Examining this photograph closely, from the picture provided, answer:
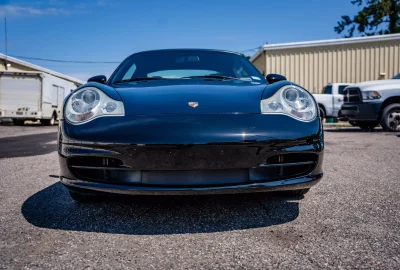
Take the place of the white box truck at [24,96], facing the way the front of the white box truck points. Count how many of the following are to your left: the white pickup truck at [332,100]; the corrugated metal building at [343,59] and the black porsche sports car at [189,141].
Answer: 0

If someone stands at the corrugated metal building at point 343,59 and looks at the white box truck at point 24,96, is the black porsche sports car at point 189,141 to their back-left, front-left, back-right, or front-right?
front-left

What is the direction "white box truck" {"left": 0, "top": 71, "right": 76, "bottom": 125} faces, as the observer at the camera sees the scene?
facing away from the viewer and to the right of the viewer

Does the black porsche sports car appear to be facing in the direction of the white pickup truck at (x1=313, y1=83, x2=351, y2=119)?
no

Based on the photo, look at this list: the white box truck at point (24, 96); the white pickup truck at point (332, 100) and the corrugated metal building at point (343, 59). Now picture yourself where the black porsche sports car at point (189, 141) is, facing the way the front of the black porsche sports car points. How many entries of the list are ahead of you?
0

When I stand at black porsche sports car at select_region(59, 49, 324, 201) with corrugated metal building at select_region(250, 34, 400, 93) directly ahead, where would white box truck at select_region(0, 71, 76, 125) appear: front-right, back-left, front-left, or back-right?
front-left

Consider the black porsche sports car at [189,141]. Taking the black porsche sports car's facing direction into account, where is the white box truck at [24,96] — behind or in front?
behind

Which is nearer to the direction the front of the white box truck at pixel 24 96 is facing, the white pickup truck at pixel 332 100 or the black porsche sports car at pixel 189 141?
the white pickup truck

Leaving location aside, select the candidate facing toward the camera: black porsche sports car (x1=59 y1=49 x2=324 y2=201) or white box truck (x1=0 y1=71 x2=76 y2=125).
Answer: the black porsche sports car

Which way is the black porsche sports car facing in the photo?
toward the camera

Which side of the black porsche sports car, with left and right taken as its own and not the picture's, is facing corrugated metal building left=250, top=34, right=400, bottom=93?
back

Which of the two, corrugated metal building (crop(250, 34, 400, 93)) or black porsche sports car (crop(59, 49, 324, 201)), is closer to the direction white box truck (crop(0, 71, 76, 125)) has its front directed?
the corrugated metal building

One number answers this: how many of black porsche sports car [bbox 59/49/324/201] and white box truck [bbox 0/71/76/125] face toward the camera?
1
